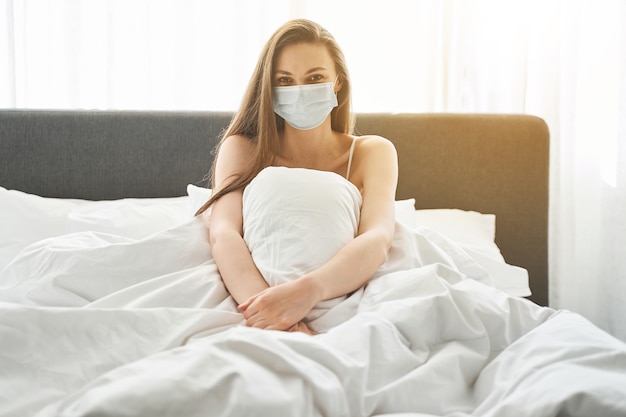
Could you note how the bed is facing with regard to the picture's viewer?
facing the viewer
